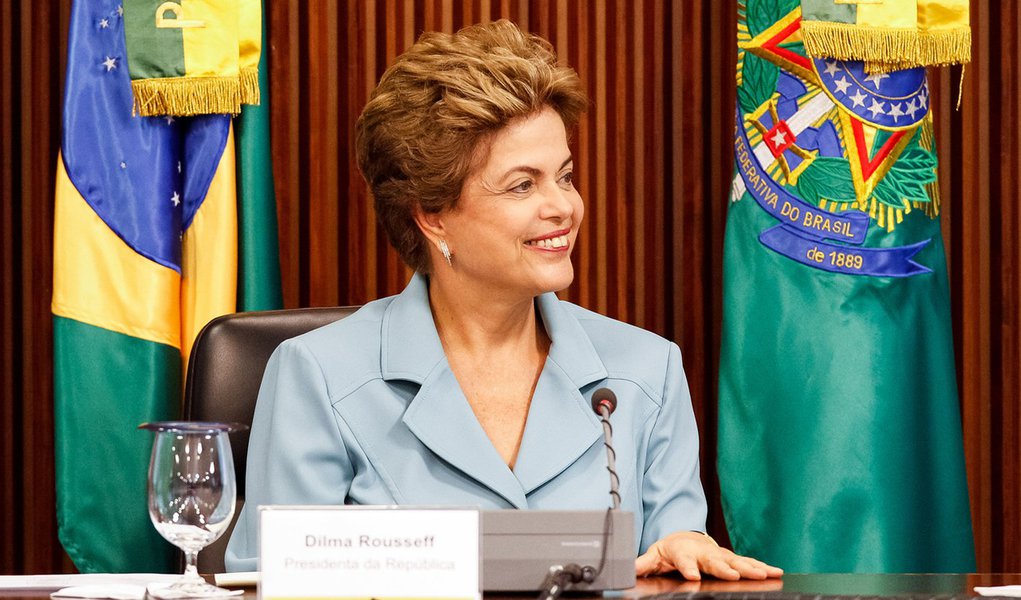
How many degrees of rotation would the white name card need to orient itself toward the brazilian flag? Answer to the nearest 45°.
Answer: approximately 180°

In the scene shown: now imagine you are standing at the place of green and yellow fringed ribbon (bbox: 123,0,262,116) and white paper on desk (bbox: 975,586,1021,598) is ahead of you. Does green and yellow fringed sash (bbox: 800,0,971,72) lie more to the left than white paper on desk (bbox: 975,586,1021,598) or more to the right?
left

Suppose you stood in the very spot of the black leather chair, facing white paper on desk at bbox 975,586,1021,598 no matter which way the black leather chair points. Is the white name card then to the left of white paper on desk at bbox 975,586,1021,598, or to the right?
right

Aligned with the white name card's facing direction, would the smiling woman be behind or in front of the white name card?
behind

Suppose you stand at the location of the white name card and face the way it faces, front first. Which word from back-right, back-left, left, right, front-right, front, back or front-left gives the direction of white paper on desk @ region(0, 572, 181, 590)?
back-right

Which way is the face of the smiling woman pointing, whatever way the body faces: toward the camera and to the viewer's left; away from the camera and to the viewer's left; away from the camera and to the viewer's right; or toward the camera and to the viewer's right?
toward the camera and to the viewer's right

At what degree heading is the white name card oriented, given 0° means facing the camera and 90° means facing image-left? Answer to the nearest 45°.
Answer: approximately 0°

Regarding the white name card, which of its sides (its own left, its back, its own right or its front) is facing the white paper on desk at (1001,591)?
left

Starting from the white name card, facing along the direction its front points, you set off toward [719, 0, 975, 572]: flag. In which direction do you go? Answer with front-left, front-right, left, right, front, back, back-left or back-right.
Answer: back-left
